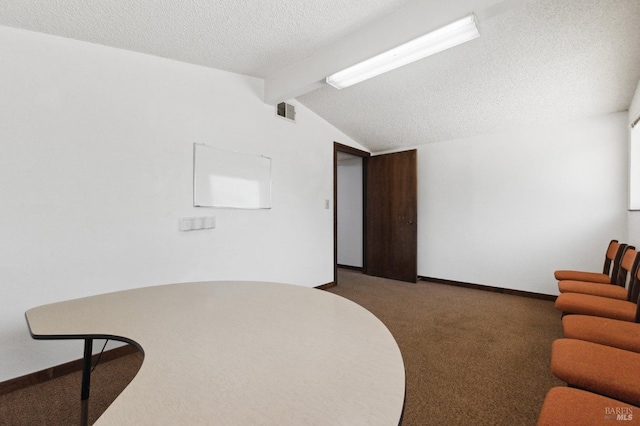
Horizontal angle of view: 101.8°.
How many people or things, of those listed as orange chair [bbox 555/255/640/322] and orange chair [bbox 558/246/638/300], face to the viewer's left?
2

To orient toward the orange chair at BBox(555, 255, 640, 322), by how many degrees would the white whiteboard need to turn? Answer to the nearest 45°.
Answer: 0° — it already faces it

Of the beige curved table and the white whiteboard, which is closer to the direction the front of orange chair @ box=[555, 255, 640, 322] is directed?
the white whiteboard

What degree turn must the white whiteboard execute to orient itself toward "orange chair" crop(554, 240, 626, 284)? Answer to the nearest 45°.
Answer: approximately 45° to its left

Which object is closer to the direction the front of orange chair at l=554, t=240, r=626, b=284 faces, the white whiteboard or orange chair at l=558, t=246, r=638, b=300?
the white whiteboard

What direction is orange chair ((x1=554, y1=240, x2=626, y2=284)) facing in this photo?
to the viewer's left

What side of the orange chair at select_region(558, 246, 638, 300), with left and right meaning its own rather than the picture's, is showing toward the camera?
left

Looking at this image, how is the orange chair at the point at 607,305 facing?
to the viewer's left

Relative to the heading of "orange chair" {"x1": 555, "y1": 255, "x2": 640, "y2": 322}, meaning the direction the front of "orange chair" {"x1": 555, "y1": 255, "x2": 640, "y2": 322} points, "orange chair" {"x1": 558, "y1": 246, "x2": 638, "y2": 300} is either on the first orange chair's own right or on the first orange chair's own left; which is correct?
on the first orange chair's own right
